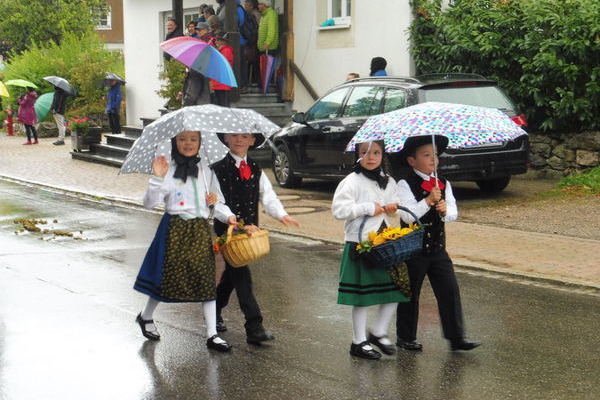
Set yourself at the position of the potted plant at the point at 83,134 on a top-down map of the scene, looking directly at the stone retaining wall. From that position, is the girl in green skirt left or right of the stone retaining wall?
right

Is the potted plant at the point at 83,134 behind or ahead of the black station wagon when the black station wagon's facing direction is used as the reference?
ahead

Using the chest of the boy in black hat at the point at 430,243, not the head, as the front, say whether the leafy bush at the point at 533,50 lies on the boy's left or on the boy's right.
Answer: on the boy's left

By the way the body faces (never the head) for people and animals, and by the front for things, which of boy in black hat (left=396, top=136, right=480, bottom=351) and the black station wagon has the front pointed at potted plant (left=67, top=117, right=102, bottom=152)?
the black station wagon

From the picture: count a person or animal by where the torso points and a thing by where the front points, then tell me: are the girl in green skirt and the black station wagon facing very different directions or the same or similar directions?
very different directions

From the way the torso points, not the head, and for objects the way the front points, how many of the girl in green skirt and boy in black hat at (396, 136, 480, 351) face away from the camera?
0

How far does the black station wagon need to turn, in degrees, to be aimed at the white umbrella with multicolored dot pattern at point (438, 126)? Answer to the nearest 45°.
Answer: approximately 135° to its left

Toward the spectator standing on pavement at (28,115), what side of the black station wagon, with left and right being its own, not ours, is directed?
front

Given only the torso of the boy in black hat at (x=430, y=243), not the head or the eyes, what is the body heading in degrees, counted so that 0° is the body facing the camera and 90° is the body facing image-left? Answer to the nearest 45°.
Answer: approximately 315°

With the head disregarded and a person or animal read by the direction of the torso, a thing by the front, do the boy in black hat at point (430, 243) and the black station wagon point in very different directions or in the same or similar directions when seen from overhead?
very different directions

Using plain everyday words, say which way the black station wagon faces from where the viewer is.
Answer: facing away from the viewer and to the left of the viewer

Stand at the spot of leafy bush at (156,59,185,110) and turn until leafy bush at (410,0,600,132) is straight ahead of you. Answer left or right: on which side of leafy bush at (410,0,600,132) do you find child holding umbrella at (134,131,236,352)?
right

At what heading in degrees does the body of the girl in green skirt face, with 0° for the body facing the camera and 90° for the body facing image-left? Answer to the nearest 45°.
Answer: approximately 315°

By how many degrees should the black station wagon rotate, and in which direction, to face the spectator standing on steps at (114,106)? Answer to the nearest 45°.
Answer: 0° — it already faces them
